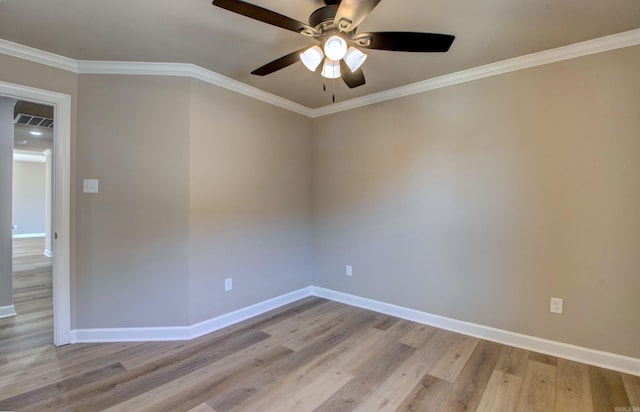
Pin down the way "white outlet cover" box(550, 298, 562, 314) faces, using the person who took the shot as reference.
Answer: facing the viewer

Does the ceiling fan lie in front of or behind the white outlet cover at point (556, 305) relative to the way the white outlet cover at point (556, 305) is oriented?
in front

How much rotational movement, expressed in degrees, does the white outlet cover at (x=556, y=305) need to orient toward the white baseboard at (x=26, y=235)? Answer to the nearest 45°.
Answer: approximately 90° to its right

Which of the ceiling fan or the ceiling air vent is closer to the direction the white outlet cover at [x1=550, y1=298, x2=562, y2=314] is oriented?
the ceiling fan

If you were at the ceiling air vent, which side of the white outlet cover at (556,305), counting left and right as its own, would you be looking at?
right

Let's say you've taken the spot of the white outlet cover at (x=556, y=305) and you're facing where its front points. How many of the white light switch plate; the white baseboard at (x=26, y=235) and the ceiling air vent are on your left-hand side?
0

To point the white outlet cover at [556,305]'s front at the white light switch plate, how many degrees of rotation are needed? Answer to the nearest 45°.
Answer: approximately 45° to its right
